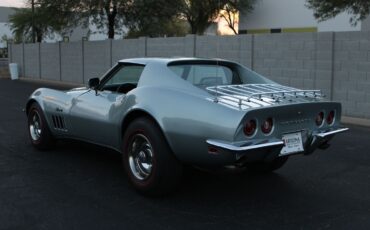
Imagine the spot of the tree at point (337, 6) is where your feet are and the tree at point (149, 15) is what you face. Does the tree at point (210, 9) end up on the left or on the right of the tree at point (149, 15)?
right

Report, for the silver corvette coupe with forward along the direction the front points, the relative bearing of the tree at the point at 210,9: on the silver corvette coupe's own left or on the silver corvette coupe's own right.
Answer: on the silver corvette coupe's own right

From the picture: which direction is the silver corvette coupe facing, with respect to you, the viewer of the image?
facing away from the viewer and to the left of the viewer

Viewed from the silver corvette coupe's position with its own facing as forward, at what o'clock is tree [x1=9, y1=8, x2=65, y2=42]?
The tree is roughly at 1 o'clock from the silver corvette coupe.

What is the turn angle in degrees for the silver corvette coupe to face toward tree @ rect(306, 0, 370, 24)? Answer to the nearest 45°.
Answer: approximately 45° to its right

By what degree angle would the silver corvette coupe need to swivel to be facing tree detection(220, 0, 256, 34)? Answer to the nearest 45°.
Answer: approximately 45° to its right
